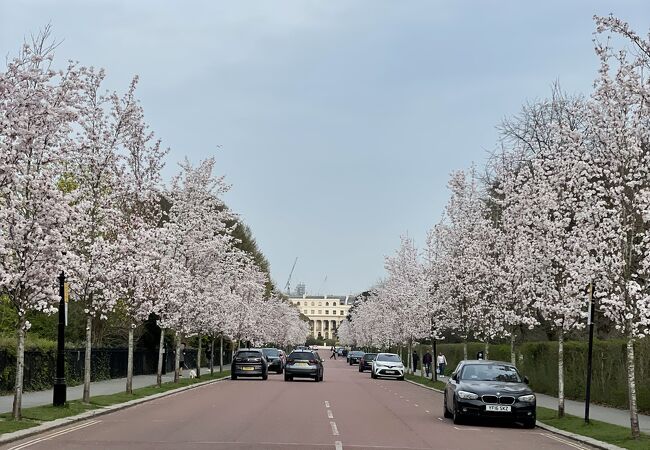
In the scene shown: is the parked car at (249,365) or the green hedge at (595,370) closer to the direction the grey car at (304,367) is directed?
the parked car

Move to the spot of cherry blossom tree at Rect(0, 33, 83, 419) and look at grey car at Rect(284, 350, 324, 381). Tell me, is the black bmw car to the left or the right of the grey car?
right

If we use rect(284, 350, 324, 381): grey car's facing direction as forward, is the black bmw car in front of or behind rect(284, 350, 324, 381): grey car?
behind

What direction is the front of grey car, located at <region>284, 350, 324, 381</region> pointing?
away from the camera

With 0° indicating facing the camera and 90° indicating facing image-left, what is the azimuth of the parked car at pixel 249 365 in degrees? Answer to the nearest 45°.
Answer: approximately 180°

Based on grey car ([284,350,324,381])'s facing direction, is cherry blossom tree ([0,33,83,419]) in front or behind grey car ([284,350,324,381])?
behind

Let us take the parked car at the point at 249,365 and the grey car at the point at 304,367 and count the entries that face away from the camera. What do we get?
2

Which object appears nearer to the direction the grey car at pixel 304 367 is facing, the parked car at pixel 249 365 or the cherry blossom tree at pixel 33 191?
the parked car

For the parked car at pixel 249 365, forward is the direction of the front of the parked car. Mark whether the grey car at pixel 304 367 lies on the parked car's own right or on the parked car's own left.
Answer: on the parked car's own right

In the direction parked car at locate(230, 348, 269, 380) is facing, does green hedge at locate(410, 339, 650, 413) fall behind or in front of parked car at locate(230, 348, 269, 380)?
behind
